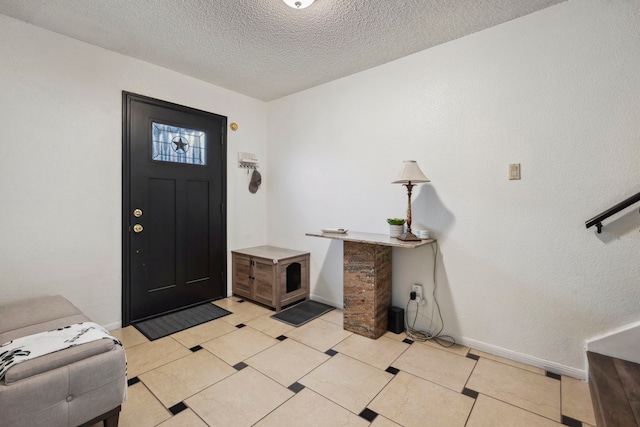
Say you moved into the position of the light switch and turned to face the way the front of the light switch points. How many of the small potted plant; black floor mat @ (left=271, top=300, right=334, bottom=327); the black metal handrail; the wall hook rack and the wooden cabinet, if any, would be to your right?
4

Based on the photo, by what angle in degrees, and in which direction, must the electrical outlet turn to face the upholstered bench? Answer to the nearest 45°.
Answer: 0° — it already faces it

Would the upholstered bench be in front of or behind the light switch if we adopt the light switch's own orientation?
in front

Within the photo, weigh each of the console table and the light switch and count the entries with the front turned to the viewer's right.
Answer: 0

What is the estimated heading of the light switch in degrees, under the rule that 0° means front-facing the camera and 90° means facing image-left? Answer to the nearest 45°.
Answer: approximately 0°

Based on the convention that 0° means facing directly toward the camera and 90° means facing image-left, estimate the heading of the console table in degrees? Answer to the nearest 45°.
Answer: approximately 45°

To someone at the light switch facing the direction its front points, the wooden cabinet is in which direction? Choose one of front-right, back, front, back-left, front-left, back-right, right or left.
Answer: right
